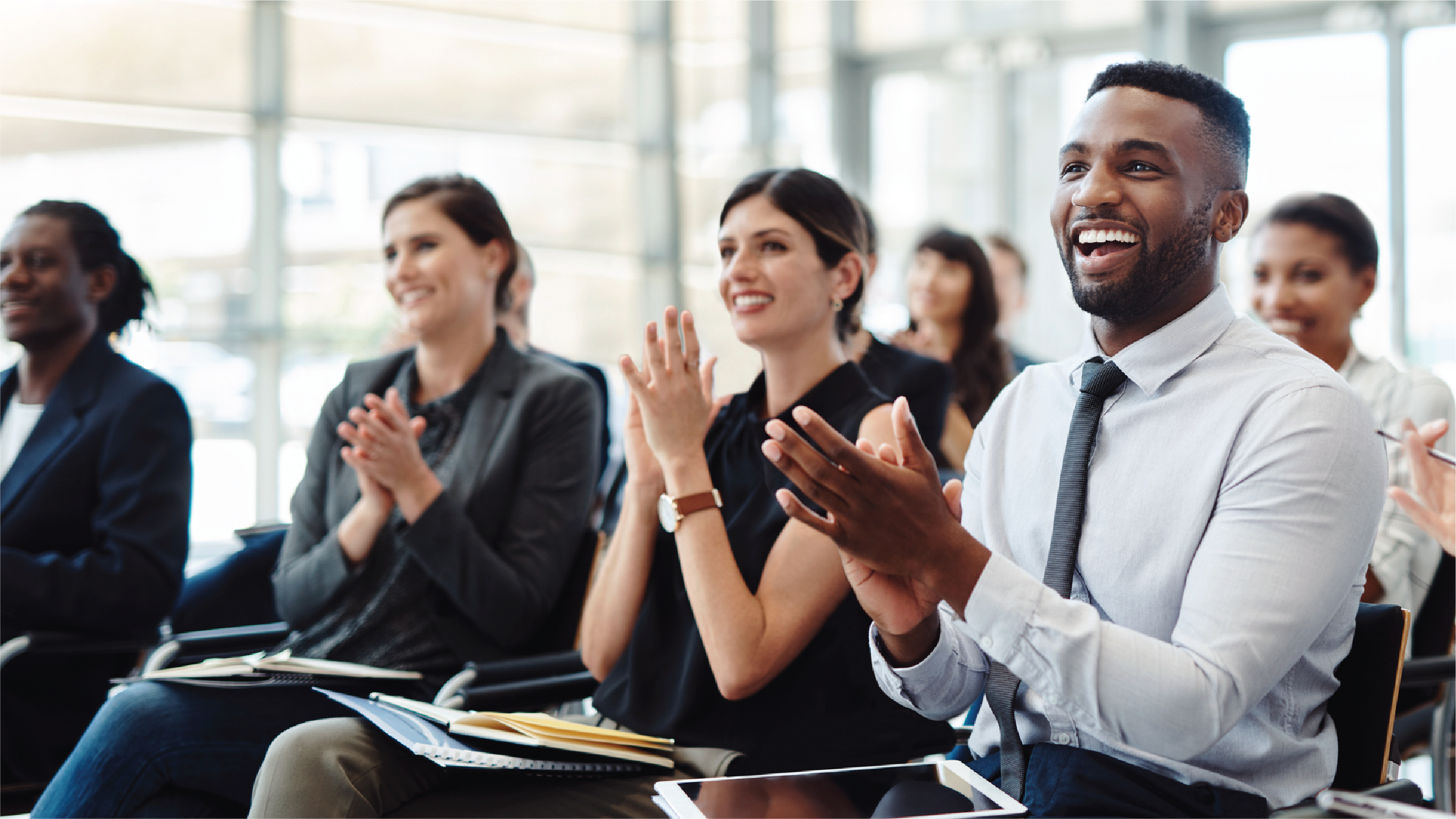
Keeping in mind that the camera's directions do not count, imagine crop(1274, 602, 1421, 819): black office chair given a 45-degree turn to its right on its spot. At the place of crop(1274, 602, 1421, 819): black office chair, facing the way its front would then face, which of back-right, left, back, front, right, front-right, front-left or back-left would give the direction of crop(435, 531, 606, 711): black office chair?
front

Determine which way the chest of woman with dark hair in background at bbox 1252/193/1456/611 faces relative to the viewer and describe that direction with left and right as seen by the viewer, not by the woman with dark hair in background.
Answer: facing the viewer and to the left of the viewer

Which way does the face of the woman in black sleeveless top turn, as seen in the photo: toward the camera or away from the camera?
toward the camera

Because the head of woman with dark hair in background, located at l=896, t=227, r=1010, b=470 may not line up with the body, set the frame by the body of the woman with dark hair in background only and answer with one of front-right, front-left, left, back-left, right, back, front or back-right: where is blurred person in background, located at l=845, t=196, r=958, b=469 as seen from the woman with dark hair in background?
front-left

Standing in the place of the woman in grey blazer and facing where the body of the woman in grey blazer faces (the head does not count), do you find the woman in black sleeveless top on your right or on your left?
on your left

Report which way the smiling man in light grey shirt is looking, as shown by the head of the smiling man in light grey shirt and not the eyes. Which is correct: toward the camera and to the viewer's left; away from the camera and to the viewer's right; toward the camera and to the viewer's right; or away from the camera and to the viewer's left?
toward the camera and to the viewer's left

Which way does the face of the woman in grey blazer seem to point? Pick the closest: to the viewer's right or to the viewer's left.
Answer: to the viewer's left

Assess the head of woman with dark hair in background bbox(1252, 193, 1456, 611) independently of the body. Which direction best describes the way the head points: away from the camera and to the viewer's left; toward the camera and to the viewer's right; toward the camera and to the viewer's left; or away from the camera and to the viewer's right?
toward the camera and to the viewer's left

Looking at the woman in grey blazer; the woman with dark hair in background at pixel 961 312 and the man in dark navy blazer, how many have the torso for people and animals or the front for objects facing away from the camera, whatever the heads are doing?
0

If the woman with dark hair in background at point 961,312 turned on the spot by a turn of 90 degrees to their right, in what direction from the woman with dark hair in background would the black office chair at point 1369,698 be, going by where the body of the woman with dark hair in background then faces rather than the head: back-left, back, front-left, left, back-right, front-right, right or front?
back-left

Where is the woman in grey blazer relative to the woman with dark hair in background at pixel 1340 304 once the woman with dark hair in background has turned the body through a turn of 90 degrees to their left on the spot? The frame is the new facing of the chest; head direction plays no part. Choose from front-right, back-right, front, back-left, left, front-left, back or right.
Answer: right

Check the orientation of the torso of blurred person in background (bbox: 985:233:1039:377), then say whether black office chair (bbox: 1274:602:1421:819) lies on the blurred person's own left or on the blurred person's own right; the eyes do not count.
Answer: on the blurred person's own left

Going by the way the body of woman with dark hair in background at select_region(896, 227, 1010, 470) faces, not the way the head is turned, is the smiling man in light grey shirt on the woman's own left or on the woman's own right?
on the woman's own left

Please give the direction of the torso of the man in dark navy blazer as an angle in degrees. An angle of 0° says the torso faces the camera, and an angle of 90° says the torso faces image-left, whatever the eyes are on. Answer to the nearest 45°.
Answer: approximately 45°

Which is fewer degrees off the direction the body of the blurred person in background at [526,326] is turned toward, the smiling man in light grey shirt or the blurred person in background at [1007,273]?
the smiling man in light grey shirt
